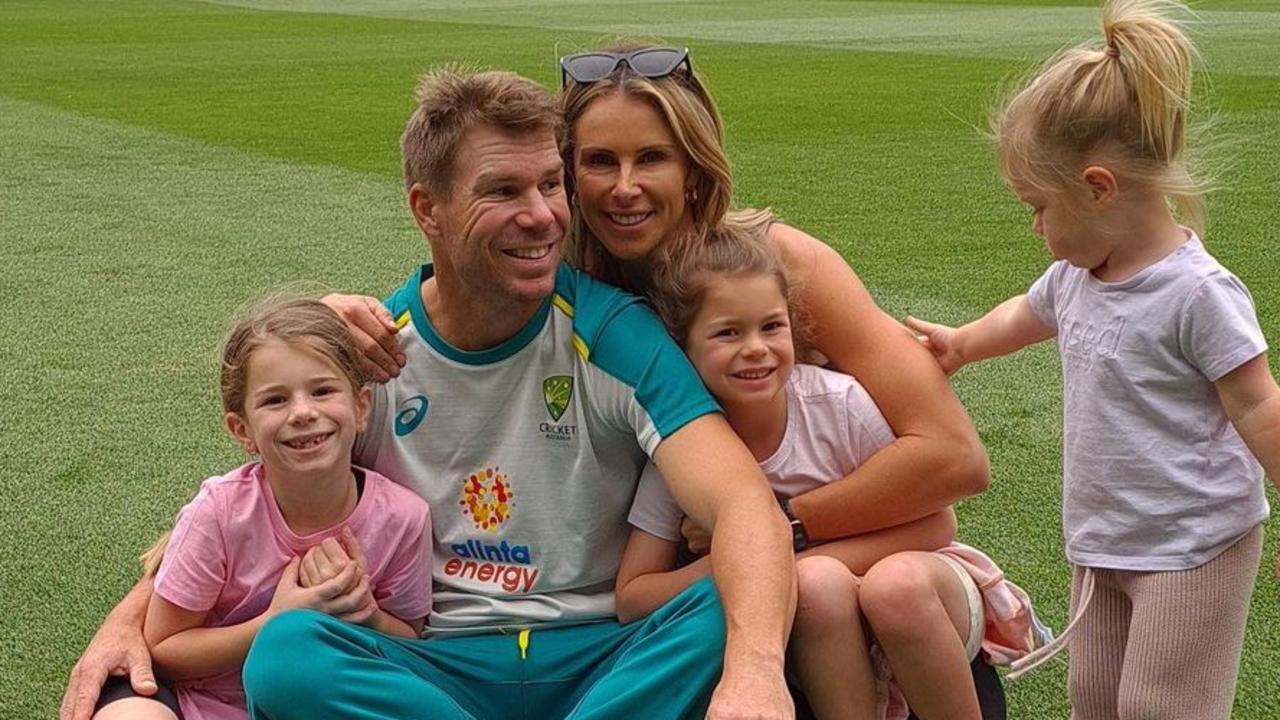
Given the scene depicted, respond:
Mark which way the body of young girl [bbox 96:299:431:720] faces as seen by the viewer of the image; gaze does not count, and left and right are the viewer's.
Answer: facing the viewer

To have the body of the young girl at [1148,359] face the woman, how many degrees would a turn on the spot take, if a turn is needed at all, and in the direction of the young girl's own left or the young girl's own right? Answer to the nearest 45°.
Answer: approximately 45° to the young girl's own right

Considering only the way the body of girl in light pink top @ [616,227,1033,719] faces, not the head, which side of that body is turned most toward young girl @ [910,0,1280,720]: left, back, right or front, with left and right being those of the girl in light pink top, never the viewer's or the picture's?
left

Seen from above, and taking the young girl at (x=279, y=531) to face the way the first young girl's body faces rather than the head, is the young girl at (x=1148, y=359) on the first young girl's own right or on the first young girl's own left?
on the first young girl's own left

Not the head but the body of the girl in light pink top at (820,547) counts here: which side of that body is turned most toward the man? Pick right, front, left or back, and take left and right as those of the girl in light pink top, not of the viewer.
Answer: right

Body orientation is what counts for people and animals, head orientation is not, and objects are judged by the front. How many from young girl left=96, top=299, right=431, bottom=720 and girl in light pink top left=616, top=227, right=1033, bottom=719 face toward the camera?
2

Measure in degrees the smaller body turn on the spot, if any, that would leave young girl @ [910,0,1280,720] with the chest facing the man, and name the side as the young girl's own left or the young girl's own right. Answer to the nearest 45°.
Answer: approximately 45° to the young girl's own right

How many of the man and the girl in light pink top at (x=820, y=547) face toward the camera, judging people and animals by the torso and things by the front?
2

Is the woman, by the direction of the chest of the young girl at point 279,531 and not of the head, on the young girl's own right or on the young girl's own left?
on the young girl's own left

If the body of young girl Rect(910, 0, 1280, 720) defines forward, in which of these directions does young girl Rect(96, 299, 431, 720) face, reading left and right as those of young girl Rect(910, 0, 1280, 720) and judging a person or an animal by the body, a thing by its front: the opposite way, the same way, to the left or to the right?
to the left

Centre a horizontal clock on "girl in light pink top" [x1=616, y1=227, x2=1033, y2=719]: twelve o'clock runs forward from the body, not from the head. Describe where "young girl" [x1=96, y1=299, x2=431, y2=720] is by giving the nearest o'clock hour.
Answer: The young girl is roughly at 3 o'clock from the girl in light pink top.

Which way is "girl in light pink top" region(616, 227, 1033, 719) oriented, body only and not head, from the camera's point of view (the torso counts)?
toward the camera

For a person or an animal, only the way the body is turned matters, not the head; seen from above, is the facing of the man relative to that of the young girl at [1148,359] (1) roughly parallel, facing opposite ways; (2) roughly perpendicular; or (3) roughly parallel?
roughly perpendicular
